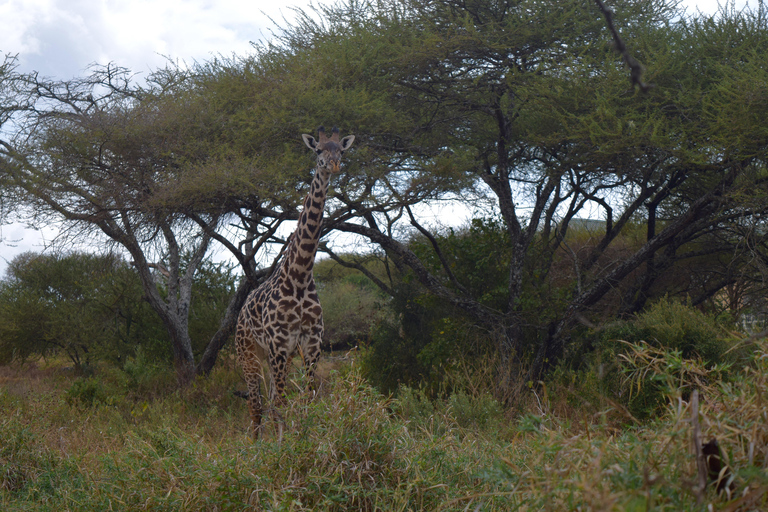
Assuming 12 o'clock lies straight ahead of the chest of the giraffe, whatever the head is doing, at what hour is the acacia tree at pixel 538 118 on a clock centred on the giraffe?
The acacia tree is roughly at 9 o'clock from the giraffe.

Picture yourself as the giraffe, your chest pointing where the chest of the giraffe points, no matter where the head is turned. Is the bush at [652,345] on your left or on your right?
on your left

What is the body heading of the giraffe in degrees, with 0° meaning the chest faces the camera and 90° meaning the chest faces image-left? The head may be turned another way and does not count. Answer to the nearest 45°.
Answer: approximately 315°
